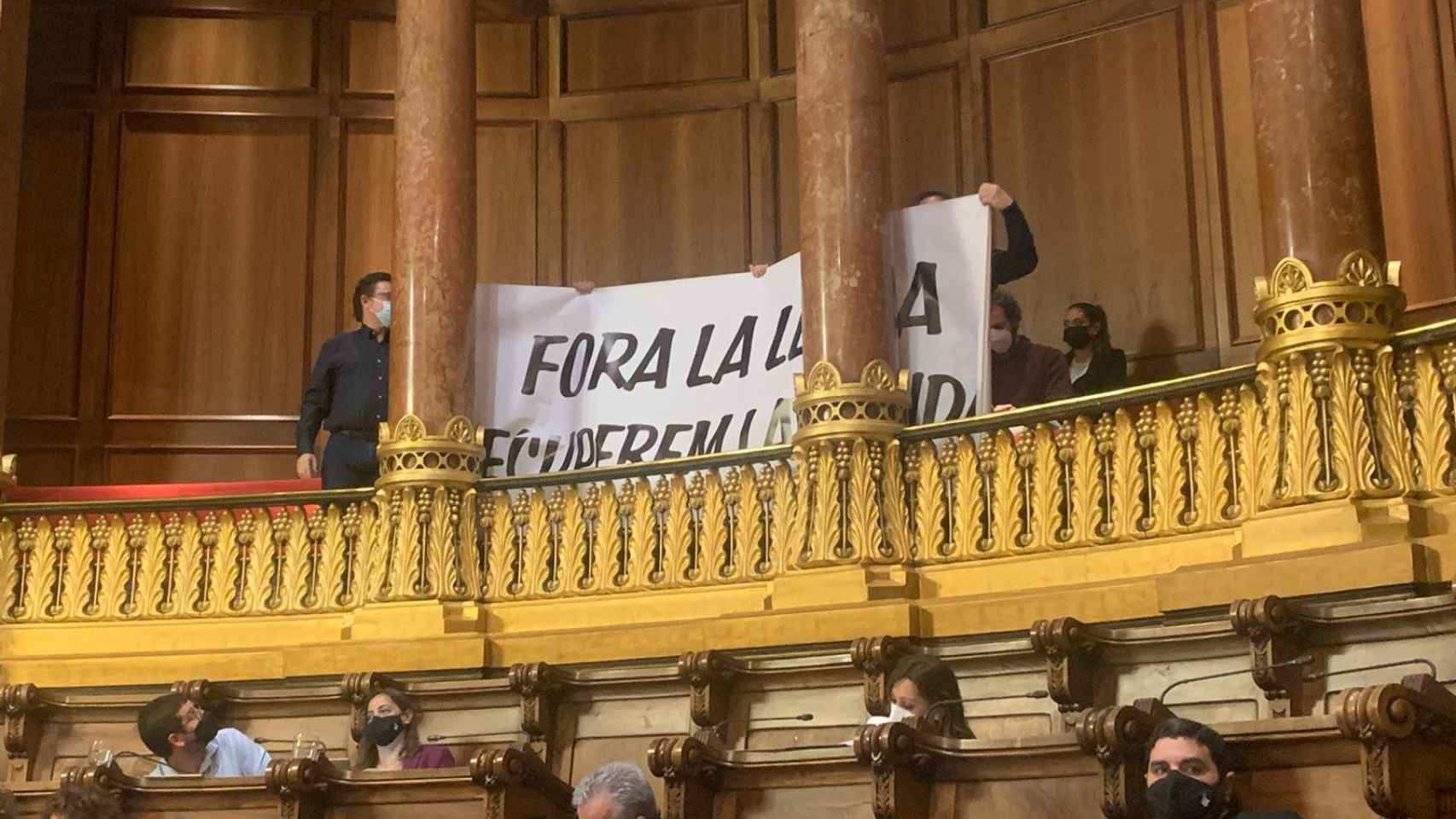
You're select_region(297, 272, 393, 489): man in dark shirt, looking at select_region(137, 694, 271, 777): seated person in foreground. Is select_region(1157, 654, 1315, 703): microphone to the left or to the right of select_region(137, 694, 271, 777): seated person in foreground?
left

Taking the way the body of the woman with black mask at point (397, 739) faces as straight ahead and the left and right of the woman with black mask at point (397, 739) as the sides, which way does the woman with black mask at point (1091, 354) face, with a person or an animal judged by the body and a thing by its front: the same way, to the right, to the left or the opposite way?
the same way

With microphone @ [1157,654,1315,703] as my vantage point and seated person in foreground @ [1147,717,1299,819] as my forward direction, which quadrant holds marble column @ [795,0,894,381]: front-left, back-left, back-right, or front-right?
back-right

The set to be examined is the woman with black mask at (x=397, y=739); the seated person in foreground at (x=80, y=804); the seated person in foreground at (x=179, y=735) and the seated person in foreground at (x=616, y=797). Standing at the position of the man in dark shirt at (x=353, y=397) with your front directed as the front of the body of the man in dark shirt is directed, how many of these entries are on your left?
0

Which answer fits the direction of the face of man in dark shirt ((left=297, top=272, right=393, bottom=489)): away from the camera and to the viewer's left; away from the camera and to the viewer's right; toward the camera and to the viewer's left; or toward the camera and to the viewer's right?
toward the camera and to the viewer's right

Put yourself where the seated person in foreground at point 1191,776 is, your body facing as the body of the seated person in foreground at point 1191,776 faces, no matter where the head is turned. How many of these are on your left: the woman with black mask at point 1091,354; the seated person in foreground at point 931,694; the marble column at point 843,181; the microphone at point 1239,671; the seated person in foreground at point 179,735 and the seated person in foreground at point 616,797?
0

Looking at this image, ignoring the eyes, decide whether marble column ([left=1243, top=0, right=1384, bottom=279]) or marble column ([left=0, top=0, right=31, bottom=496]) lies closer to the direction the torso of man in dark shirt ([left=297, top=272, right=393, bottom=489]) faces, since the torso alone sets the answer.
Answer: the marble column ([left=1243, top=0, right=1384, bottom=279])

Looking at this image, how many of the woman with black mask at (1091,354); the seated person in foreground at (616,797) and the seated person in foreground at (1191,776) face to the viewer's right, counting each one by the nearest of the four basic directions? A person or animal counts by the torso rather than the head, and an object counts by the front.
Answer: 0

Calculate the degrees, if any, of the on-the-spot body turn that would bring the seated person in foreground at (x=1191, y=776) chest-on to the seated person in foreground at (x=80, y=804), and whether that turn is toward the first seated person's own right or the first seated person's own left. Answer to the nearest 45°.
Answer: approximately 45° to the first seated person's own right

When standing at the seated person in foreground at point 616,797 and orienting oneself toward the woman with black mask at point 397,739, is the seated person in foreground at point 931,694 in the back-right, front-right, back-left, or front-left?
front-right

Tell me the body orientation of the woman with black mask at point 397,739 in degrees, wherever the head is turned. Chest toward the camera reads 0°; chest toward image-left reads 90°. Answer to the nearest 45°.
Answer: approximately 45°

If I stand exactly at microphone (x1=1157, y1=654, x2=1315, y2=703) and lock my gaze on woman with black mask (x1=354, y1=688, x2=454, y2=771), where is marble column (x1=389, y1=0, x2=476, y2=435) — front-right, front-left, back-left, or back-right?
front-right

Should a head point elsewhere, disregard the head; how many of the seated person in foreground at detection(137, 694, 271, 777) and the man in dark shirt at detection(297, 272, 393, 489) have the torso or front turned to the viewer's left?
0

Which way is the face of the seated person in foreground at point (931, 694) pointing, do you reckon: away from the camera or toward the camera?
toward the camera

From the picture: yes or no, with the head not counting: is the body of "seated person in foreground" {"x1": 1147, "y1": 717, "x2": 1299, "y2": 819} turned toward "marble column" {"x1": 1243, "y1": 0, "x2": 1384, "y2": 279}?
no

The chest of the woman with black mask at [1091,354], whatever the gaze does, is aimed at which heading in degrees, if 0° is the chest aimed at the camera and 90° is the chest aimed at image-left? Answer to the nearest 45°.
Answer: approximately 45°
